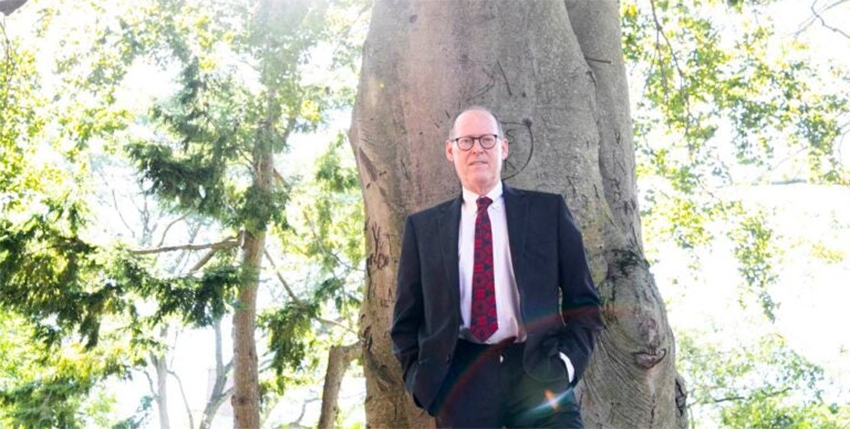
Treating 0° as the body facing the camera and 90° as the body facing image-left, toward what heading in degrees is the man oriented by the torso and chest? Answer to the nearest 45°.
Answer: approximately 0°

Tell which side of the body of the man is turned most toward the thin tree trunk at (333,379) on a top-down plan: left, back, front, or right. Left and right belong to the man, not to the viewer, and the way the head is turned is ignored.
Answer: back

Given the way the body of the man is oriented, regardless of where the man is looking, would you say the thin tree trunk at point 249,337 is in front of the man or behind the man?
behind

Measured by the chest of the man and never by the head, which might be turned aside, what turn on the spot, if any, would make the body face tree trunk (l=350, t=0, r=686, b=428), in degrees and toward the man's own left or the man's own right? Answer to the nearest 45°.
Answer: approximately 180°

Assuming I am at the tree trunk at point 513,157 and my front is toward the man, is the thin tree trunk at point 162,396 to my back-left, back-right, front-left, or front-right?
back-right

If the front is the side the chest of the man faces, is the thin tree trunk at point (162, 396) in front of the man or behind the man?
behind
